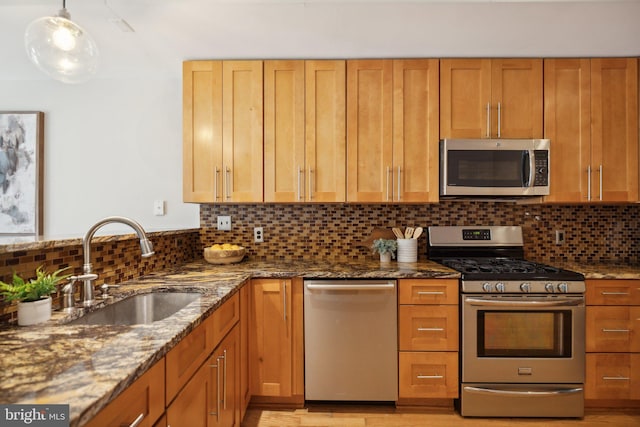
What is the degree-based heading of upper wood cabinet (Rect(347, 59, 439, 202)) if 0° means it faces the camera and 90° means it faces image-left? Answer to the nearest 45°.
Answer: approximately 0°

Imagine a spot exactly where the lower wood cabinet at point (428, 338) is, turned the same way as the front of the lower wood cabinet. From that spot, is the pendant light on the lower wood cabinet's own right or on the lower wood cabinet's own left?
on the lower wood cabinet's own right

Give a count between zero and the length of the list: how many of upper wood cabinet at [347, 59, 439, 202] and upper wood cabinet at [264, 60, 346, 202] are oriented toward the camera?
2

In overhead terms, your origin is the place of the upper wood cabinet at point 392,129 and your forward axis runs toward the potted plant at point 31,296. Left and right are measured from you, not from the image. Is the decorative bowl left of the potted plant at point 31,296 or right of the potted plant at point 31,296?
right

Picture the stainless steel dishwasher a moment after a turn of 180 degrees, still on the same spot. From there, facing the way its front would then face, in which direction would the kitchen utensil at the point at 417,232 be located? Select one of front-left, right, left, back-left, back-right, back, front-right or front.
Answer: front-right

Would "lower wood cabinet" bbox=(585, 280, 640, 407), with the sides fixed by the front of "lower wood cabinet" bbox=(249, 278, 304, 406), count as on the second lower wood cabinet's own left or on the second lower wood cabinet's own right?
on the second lower wood cabinet's own left

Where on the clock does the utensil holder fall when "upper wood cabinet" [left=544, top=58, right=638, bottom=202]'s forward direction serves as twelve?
The utensil holder is roughly at 2 o'clock from the upper wood cabinet.
